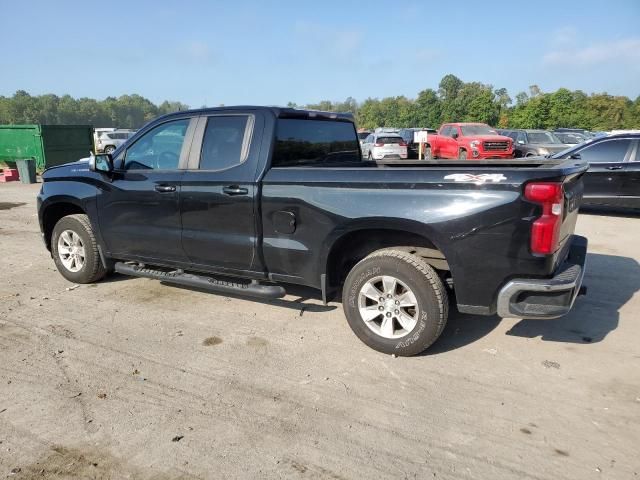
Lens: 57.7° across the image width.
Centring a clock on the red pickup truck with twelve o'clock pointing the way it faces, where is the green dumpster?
The green dumpster is roughly at 4 o'clock from the red pickup truck.

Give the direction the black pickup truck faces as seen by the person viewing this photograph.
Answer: facing away from the viewer and to the left of the viewer

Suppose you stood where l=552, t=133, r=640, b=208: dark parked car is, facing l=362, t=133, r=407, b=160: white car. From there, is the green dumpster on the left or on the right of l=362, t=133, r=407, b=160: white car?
left

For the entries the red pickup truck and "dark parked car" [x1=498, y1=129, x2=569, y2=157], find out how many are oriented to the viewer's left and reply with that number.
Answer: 0

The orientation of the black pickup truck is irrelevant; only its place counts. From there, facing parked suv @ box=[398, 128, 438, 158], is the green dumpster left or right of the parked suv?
left

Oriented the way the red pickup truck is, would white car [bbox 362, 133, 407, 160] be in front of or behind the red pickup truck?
behind

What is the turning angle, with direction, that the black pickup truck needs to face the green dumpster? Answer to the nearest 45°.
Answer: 0° — it already faces it

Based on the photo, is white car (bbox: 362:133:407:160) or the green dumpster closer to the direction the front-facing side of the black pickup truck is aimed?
the green dumpster

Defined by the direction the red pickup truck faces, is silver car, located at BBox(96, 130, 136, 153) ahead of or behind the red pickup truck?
behind

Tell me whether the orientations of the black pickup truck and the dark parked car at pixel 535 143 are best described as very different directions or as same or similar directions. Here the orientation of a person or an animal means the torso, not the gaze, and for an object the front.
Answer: very different directions

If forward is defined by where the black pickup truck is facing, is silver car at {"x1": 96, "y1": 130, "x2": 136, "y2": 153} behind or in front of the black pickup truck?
in front

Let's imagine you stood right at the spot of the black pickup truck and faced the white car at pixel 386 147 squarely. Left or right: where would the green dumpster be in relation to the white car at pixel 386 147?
left

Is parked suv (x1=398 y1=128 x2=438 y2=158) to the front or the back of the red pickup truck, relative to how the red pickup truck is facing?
to the back

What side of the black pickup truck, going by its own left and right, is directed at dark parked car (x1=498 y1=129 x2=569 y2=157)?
right

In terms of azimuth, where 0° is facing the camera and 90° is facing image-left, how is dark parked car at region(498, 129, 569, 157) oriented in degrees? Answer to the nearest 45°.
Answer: approximately 315°
